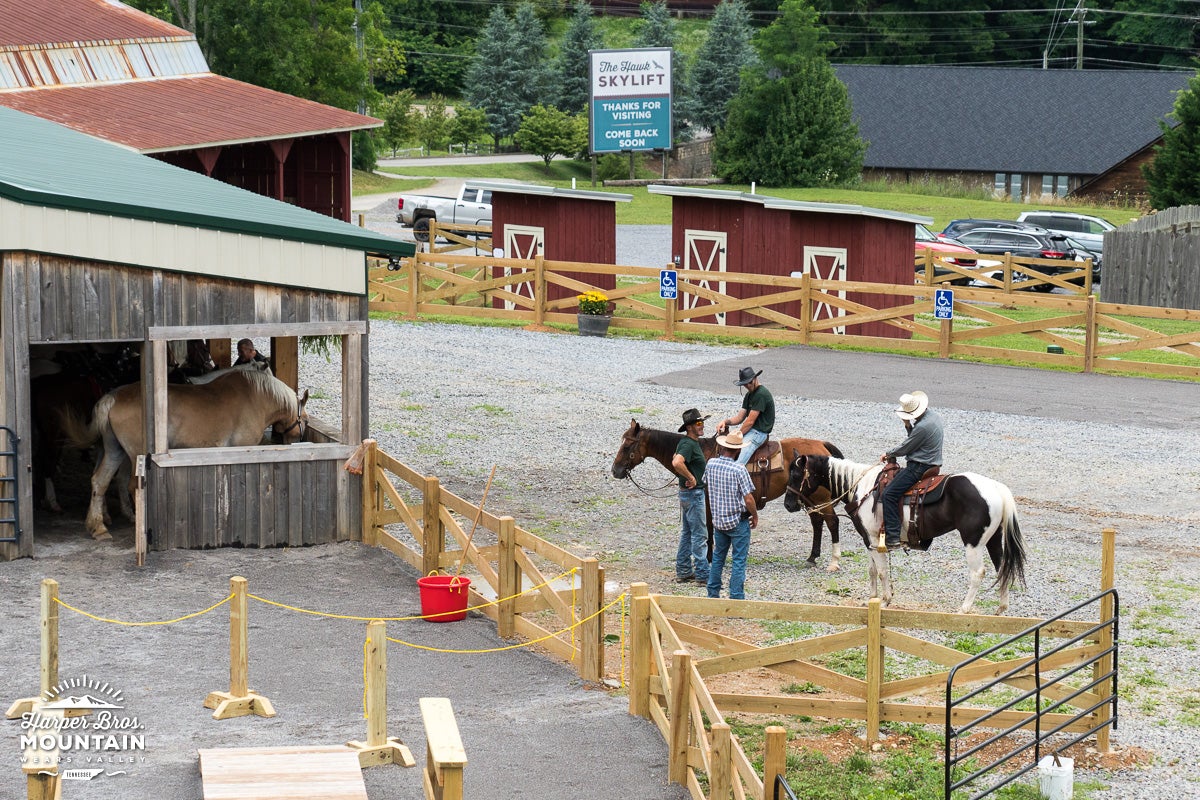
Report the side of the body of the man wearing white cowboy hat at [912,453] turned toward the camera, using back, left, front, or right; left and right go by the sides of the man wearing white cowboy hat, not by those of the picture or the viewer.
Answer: left

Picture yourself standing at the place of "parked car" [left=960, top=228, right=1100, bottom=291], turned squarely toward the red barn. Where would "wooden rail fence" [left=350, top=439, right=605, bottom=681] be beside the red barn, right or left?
left

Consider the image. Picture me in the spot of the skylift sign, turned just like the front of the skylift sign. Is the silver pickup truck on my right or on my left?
on my right

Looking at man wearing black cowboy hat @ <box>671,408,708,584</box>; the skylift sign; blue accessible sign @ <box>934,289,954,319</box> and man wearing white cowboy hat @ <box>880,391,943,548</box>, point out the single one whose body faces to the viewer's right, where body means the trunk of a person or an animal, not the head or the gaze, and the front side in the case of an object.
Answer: the man wearing black cowboy hat

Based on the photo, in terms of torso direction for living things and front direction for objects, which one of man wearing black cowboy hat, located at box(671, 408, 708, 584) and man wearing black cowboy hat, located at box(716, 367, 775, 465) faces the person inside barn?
man wearing black cowboy hat, located at box(716, 367, 775, 465)

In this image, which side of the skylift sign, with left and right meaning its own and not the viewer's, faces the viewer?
front

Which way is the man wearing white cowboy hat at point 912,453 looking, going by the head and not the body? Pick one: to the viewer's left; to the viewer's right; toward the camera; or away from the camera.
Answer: to the viewer's left

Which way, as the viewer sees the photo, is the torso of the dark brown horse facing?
to the viewer's left

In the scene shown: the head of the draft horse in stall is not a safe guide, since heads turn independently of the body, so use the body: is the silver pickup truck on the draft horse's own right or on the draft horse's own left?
on the draft horse's own left

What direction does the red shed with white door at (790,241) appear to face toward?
toward the camera

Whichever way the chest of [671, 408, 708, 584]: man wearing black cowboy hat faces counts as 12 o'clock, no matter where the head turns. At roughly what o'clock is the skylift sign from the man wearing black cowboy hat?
The skylift sign is roughly at 9 o'clock from the man wearing black cowboy hat.

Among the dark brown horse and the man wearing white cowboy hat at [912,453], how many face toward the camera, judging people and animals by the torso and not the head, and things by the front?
0

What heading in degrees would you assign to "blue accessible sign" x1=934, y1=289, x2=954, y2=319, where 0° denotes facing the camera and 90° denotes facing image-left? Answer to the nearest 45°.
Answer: approximately 0°

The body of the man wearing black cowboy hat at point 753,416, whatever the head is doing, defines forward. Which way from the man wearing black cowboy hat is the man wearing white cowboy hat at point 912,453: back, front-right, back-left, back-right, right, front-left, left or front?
back-left

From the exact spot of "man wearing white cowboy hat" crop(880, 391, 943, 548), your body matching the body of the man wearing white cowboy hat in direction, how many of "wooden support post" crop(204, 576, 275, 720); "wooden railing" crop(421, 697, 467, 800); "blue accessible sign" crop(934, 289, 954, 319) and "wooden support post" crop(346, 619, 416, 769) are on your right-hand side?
1

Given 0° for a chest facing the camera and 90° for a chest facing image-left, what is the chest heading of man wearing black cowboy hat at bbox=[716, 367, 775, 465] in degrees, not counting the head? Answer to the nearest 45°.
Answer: approximately 90°

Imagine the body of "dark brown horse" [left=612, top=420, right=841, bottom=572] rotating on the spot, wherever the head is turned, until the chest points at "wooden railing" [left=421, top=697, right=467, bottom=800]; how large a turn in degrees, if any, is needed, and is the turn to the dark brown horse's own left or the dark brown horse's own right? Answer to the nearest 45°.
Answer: approximately 90° to the dark brown horse's own left

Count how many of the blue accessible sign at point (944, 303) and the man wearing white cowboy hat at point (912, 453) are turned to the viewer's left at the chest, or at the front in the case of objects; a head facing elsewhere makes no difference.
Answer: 1
